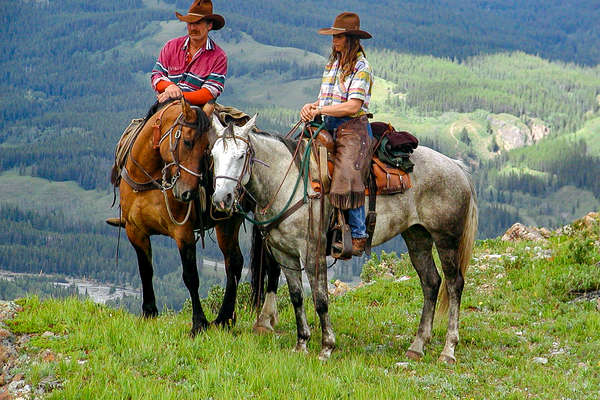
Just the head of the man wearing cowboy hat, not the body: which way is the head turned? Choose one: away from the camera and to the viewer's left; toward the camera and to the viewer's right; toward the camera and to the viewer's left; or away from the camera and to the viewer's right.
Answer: toward the camera and to the viewer's left

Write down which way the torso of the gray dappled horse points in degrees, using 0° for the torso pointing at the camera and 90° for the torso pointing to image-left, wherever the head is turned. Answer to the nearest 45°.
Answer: approximately 90°

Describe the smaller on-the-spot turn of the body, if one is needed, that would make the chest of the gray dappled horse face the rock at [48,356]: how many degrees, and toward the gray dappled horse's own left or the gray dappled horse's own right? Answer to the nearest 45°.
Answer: approximately 45° to the gray dappled horse's own left

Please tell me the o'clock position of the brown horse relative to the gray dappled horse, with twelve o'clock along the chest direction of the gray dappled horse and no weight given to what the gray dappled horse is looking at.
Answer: The brown horse is roughly at 12 o'clock from the gray dappled horse.

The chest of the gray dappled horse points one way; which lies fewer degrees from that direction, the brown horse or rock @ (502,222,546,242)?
the brown horse

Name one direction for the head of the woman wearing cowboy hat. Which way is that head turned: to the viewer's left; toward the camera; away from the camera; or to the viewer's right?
to the viewer's left

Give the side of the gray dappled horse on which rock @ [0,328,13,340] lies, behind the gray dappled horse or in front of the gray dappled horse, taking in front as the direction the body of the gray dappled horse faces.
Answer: in front

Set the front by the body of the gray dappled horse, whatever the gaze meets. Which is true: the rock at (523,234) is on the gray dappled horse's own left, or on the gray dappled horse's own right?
on the gray dappled horse's own right

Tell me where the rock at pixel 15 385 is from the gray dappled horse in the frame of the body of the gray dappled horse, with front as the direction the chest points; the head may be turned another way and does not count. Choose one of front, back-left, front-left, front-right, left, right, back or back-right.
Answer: front-left
